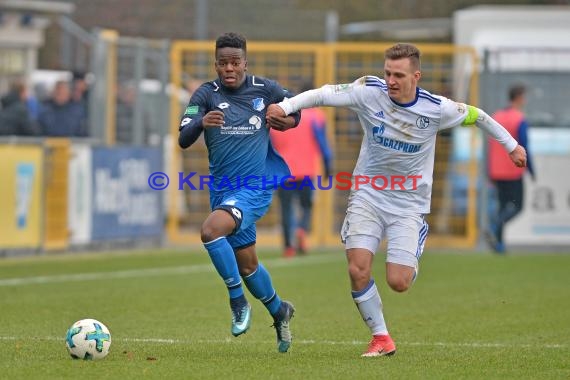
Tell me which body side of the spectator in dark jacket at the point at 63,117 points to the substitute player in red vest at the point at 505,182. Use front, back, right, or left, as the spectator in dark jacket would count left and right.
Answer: left

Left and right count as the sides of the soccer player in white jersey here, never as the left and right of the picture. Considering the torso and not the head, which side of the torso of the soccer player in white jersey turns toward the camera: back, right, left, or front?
front

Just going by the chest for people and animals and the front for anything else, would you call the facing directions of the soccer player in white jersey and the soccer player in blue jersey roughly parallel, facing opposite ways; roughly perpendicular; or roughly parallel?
roughly parallel

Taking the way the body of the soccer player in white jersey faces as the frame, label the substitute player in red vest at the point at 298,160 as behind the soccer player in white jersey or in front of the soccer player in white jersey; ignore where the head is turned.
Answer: behind

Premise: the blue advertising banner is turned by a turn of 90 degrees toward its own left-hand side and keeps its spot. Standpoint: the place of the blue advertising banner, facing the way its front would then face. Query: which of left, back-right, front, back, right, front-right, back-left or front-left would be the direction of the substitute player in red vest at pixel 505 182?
front

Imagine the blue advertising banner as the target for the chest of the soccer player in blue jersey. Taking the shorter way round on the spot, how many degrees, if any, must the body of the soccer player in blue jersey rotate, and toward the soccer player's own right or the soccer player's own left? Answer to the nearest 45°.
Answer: approximately 180°

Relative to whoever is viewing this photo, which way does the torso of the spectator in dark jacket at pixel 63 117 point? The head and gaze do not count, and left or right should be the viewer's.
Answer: facing the viewer

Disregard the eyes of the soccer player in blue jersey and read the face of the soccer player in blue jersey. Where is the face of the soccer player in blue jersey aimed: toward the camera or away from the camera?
toward the camera

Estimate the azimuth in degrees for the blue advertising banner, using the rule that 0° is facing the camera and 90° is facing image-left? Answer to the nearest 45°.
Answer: approximately 0°

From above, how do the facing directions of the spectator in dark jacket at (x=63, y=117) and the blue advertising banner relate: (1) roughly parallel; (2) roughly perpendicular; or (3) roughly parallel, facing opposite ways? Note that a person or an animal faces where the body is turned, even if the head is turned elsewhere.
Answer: roughly parallel

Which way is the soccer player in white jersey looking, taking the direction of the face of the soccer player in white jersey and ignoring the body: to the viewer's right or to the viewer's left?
to the viewer's left

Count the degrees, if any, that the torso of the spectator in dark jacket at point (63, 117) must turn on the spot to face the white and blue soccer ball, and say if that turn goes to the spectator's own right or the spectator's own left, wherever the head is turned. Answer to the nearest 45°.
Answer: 0° — they already face it

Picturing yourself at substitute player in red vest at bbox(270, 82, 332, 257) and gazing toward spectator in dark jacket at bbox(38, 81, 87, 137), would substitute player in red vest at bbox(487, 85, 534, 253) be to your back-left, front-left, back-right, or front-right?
back-right
